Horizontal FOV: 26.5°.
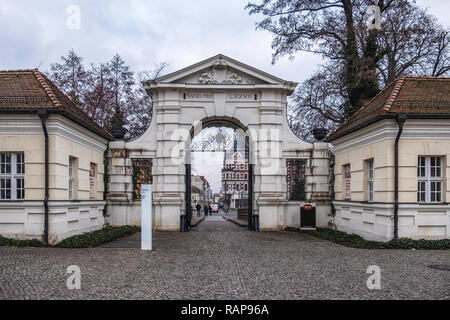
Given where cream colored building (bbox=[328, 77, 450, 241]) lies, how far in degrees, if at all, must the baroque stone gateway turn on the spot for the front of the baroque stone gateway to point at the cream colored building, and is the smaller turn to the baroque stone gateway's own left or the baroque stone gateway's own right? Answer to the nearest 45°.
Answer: approximately 45° to the baroque stone gateway's own left

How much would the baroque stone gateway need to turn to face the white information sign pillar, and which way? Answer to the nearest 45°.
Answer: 0° — it already faces it

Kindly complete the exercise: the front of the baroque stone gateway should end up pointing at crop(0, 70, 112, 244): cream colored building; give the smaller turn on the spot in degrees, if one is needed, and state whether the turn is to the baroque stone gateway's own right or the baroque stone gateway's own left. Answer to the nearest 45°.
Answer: approximately 45° to the baroque stone gateway's own right

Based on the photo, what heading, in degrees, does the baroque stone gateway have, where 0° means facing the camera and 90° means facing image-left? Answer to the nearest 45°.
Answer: approximately 0°
